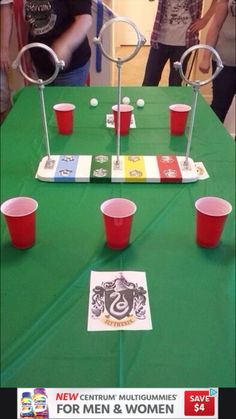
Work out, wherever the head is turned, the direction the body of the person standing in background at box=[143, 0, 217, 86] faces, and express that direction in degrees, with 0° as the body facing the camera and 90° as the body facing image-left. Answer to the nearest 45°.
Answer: approximately 0°
